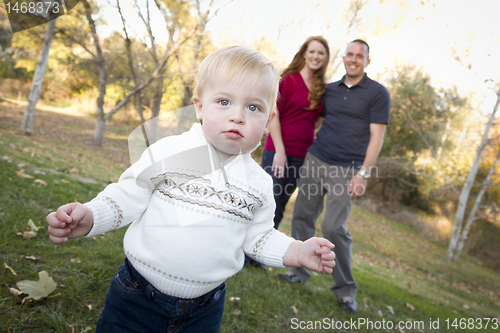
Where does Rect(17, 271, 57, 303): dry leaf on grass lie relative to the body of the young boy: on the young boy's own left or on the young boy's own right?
on the young boy's own right

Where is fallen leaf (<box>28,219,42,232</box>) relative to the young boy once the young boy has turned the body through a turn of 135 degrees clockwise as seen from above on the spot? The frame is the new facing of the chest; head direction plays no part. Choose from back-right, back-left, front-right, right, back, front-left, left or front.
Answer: front

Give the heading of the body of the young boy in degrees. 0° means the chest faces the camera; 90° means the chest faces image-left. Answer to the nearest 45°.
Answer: approximately 0°

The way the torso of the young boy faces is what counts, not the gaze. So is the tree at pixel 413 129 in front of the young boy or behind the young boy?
behind

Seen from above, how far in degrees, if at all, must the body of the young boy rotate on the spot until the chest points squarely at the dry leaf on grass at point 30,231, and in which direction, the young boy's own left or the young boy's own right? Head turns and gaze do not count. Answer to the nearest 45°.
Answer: approximately 135° to the young boy's own right
